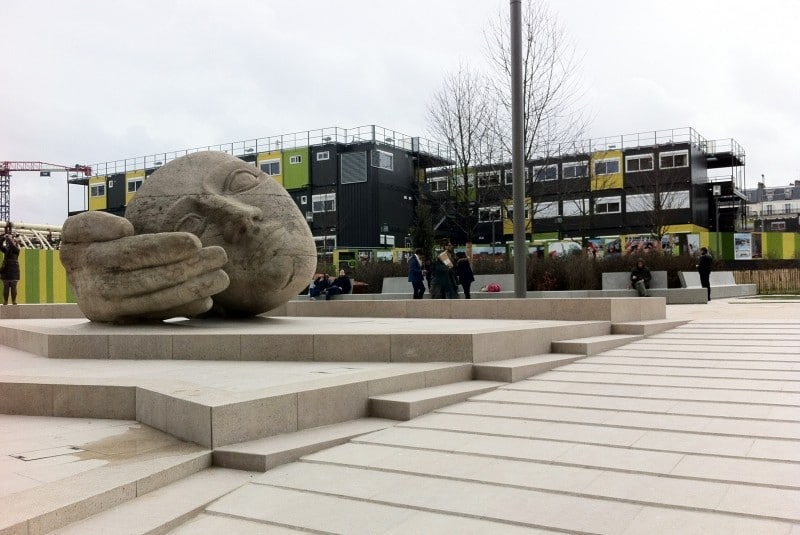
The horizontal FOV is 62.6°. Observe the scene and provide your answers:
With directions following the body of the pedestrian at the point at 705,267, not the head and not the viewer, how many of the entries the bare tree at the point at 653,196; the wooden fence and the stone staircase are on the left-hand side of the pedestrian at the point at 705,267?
1

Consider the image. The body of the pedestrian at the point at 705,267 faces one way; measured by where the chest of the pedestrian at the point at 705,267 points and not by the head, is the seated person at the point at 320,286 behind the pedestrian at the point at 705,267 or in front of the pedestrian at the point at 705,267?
in front

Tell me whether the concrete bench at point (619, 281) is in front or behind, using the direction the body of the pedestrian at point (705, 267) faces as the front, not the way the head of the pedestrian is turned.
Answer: in front

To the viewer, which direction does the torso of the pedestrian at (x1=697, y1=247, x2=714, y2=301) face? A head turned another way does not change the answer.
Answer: to the viewer's left

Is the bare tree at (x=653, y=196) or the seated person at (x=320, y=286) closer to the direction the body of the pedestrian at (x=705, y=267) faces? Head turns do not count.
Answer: the seated person

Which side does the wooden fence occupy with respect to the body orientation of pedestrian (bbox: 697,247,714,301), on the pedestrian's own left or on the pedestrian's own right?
on the pedestrian's own right

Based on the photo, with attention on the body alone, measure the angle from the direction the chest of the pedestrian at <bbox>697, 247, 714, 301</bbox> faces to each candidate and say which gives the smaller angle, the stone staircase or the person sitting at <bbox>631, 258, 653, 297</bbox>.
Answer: the person sitting

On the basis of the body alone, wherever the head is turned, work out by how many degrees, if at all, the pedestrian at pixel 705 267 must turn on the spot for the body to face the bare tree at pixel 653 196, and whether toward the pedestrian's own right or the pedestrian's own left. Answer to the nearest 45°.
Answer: approximately 90° to the pedestrian's own right

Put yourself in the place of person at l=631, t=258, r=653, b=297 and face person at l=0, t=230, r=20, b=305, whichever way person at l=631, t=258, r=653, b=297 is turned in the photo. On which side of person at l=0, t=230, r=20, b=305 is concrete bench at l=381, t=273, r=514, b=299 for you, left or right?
right

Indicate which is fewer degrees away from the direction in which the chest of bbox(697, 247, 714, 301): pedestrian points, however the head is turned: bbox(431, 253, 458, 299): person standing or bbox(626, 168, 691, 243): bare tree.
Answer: the person standing
